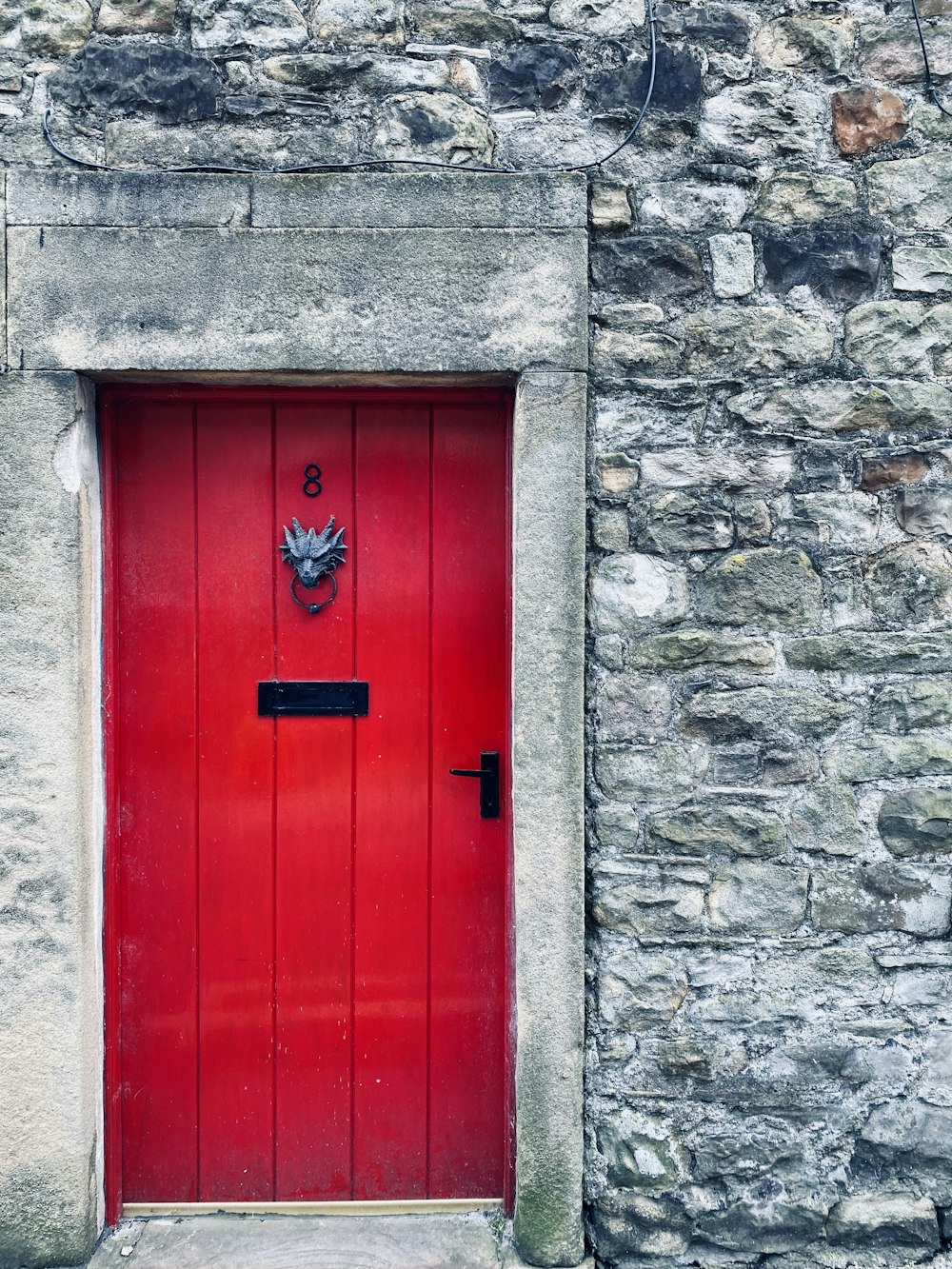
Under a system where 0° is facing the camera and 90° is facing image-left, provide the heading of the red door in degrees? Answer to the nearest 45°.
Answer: approximately 0°
